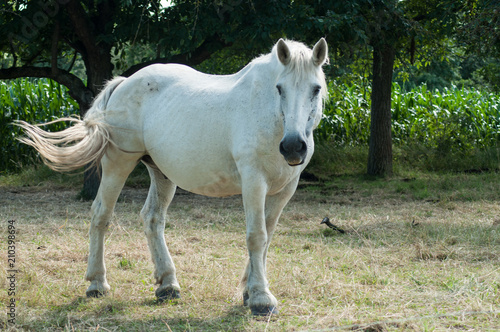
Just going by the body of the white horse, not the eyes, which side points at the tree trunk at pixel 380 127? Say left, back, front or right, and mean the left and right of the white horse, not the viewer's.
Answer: left

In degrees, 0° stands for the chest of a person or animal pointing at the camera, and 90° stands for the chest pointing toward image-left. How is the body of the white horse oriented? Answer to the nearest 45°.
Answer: approximately 315°
